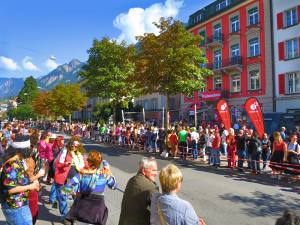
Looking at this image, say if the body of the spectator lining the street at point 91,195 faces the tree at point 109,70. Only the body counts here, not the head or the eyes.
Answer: yes

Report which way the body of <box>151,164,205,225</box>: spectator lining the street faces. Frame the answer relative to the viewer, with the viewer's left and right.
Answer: facing away from the viewer and to the right of the viewer

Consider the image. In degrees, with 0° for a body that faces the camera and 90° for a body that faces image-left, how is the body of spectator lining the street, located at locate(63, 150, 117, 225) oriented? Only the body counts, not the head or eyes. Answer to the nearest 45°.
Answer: approximately 180°
